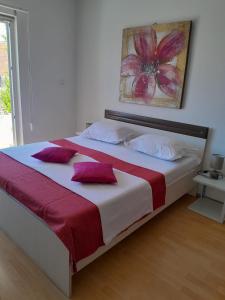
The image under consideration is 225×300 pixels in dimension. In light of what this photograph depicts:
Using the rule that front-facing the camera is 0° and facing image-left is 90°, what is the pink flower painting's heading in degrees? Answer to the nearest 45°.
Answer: approximately 45°

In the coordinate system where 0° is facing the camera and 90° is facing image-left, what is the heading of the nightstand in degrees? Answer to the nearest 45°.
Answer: approximately 45°

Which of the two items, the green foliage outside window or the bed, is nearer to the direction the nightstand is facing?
the bed

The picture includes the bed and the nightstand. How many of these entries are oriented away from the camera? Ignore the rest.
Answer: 0

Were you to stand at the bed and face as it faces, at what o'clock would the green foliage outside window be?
The green foliage outside window is roughly at 3 o'clock from the bed.

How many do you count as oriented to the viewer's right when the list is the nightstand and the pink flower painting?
0
